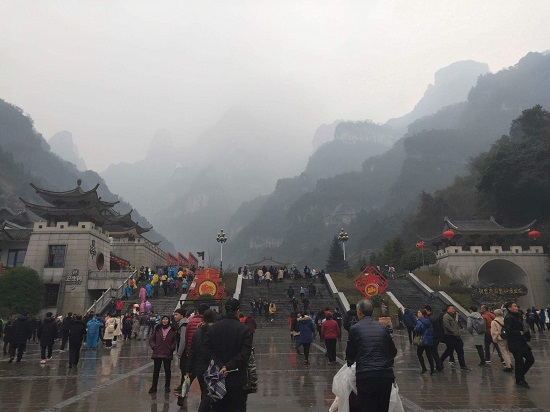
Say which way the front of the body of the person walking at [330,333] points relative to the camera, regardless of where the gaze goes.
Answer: away from the camera

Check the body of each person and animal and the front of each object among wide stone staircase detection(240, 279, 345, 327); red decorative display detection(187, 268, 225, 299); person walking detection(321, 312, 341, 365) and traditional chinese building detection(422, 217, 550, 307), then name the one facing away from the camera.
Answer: the person walking

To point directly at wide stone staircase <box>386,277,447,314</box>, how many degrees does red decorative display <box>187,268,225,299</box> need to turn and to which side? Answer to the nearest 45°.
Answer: approximately 90° to its left

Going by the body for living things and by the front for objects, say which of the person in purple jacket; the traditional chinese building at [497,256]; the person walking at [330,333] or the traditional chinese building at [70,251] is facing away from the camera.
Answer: the person walking

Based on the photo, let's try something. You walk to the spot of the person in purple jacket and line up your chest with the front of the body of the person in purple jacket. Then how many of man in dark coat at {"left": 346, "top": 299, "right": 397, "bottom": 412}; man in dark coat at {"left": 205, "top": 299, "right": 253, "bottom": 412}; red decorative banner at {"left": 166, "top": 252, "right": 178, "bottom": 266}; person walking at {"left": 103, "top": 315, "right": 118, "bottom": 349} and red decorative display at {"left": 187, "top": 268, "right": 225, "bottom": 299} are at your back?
3

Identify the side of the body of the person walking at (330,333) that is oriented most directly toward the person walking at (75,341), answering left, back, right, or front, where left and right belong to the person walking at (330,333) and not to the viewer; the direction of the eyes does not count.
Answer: left
